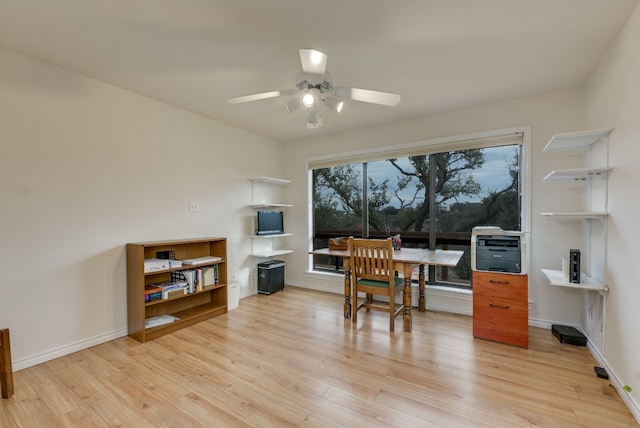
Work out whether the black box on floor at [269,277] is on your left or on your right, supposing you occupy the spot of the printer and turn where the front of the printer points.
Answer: on your right

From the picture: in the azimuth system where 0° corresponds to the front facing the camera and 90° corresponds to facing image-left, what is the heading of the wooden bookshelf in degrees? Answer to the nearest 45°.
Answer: approximately 315°

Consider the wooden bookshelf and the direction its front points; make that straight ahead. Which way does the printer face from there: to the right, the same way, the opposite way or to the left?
to the right

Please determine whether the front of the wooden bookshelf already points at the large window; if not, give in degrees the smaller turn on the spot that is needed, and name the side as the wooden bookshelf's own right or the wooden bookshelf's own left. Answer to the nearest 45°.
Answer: approximately 45° to the wooden bookshelf's own left

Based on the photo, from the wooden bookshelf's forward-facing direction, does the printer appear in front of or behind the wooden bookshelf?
in front

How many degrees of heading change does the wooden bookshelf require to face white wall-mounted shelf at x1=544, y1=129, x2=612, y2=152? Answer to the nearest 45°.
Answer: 0° — it already faces it

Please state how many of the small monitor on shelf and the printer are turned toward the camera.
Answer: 2

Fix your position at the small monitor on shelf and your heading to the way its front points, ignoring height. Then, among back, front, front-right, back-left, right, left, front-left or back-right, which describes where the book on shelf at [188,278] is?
front-right

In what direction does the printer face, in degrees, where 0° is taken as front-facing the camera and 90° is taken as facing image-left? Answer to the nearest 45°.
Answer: approximately 0°
